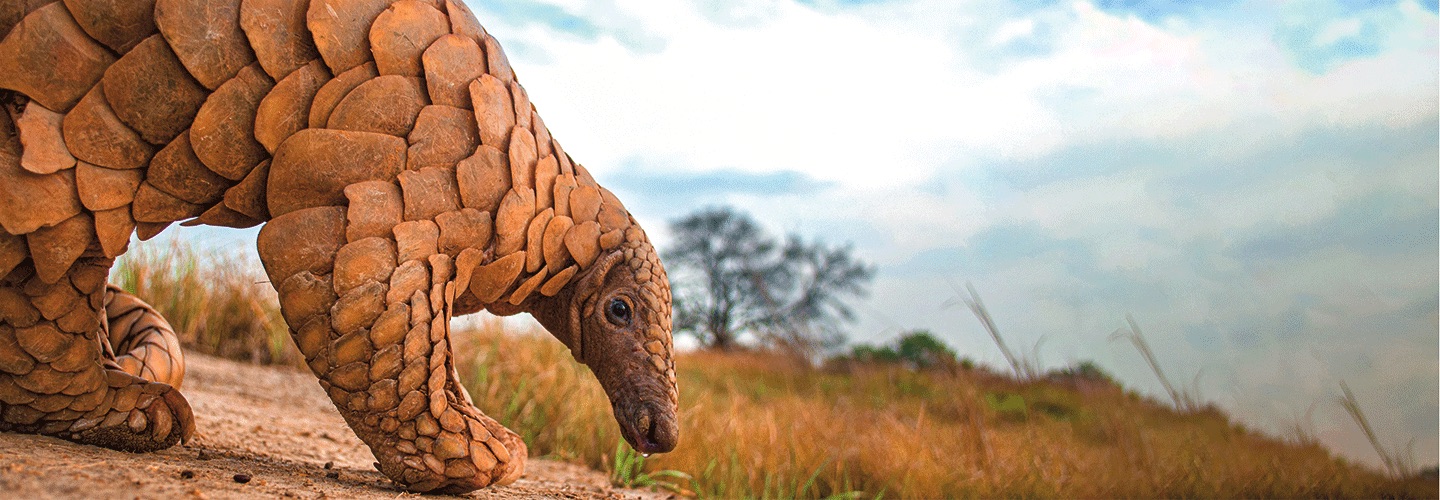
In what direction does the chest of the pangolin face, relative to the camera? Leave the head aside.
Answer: to the viewer's right
